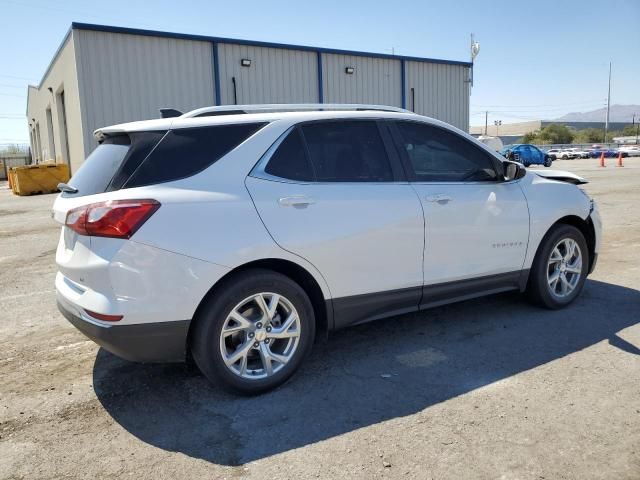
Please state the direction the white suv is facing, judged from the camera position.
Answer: facing away from the viewer and to the right of the viewer

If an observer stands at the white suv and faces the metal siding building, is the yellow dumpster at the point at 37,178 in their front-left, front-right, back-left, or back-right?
front-left

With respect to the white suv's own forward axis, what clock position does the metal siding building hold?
The metal siding building is roughly at 10 o'clock from the white suv.

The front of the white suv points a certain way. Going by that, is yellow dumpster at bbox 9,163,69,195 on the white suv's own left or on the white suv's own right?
on the white suv's own left
